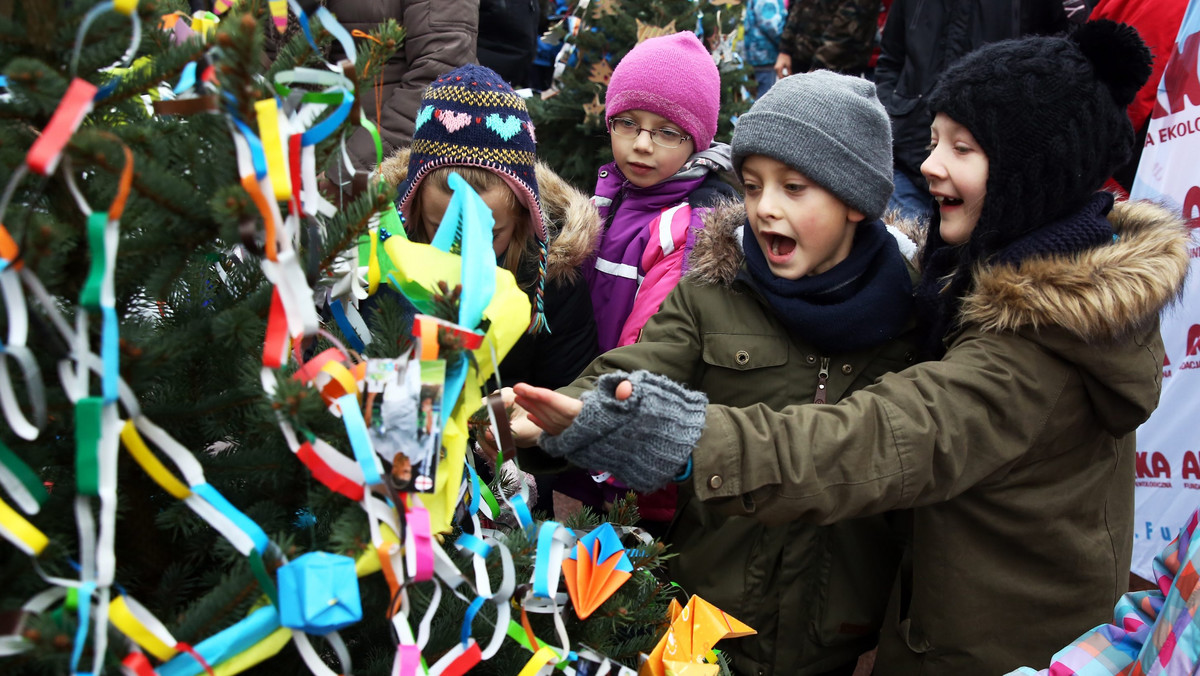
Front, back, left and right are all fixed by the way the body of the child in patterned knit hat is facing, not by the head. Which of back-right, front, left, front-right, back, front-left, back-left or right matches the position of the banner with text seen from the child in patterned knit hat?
back-left

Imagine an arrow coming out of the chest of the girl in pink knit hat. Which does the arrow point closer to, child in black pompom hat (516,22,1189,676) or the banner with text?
the child in black pompom hat

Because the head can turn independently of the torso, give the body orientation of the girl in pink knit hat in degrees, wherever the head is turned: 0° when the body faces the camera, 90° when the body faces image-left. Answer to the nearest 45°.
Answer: approximately 45°

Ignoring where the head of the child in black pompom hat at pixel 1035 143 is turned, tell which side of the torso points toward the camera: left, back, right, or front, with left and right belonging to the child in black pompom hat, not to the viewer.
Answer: left

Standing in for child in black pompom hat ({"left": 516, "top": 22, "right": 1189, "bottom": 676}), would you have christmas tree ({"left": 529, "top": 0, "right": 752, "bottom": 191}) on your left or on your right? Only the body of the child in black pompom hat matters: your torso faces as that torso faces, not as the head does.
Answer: on your right

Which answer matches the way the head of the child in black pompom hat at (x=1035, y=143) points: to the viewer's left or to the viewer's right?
to the viewer's left

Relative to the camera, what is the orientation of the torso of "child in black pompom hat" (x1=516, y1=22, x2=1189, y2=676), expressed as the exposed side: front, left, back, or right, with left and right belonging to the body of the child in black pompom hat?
left
